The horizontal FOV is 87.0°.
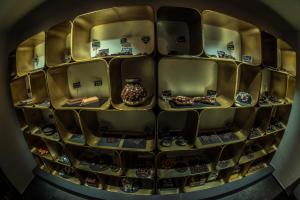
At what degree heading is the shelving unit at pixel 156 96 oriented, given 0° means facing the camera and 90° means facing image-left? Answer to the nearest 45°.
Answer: approximately 0°
